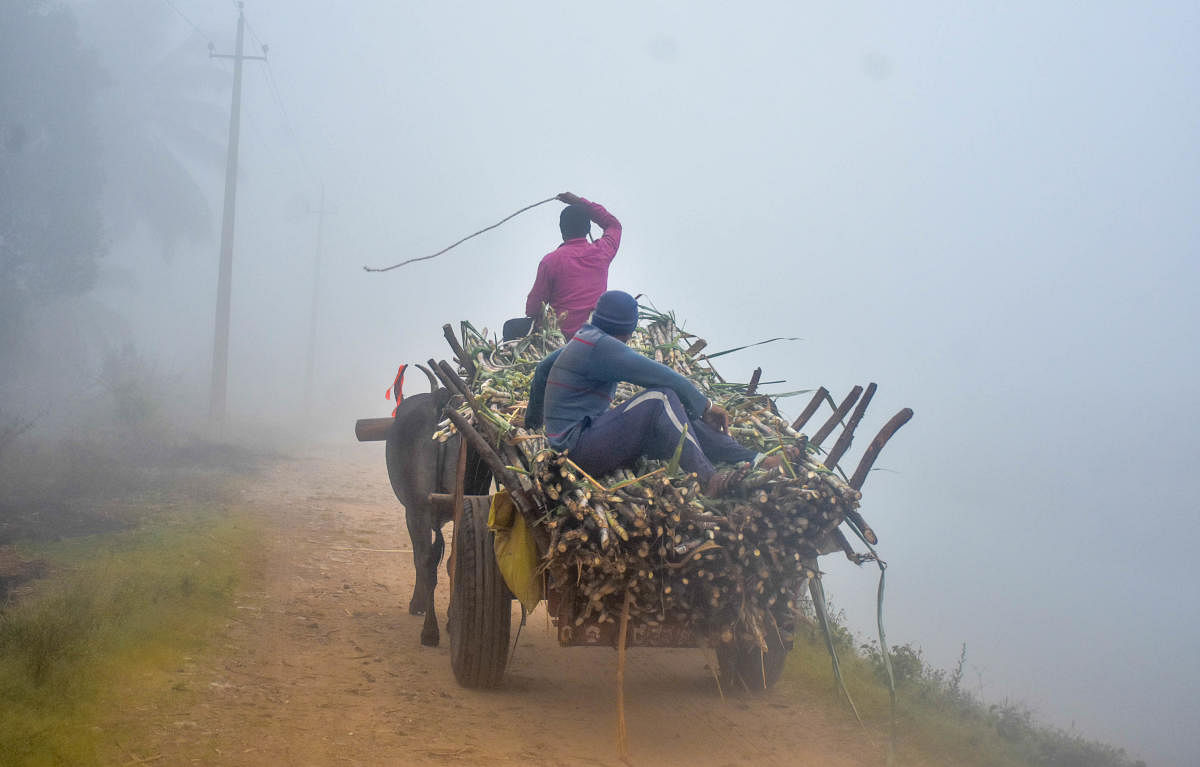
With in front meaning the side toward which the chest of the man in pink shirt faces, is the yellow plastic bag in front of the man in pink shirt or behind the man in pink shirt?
behind

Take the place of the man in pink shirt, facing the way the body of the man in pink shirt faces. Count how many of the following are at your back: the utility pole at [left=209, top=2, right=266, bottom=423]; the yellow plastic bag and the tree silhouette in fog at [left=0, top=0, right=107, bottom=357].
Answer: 1

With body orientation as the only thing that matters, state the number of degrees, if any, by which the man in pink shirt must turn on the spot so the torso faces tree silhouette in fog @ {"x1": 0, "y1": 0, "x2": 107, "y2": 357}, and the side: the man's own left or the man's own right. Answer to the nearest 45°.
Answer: approximately 45° to the man's own left

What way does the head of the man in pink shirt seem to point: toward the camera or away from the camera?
away from the camera

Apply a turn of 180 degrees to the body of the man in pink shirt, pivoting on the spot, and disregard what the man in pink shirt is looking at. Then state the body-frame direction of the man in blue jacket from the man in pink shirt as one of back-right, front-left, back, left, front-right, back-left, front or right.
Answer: front

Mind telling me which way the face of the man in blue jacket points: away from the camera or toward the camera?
away from the camera

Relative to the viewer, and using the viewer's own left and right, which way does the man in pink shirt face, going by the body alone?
facing away from the viewer
